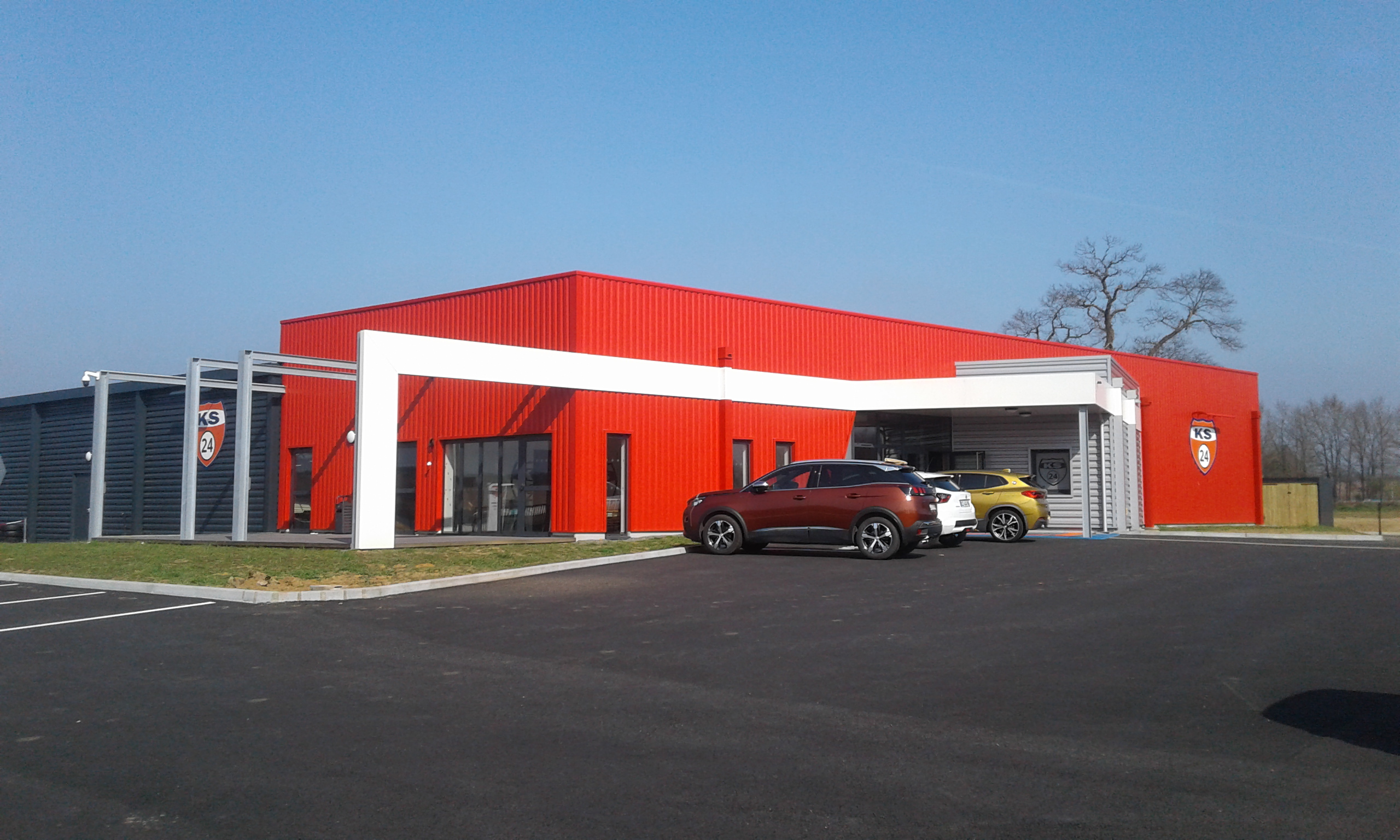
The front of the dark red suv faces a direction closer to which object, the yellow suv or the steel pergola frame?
the steel pergola frame

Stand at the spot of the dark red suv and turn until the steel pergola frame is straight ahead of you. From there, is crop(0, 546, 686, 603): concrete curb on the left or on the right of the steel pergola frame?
left

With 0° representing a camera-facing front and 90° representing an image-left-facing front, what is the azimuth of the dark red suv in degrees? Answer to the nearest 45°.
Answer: approximately 90°

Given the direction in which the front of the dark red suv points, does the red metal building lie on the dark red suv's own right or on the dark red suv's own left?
on the dark red suv's own right

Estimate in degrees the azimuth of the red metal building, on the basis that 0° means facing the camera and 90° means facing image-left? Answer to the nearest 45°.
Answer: approximately 315°

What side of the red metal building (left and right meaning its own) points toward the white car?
front
